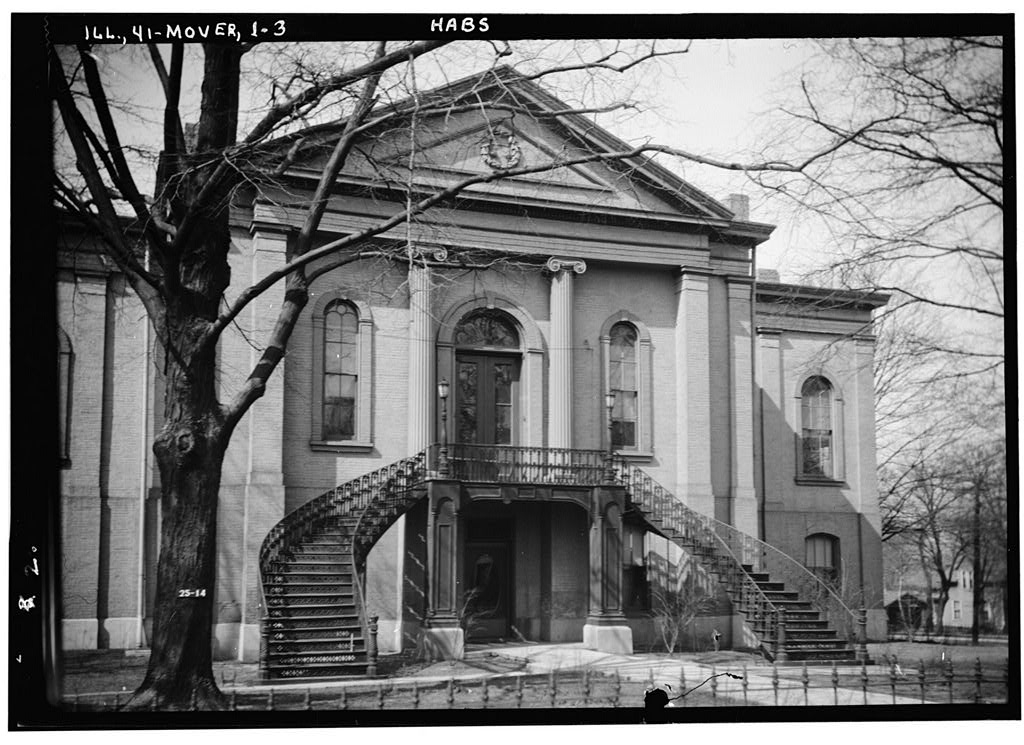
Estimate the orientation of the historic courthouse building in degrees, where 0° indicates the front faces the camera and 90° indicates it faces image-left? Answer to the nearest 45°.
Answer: approximately 0°

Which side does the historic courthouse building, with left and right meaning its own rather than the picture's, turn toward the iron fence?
front
